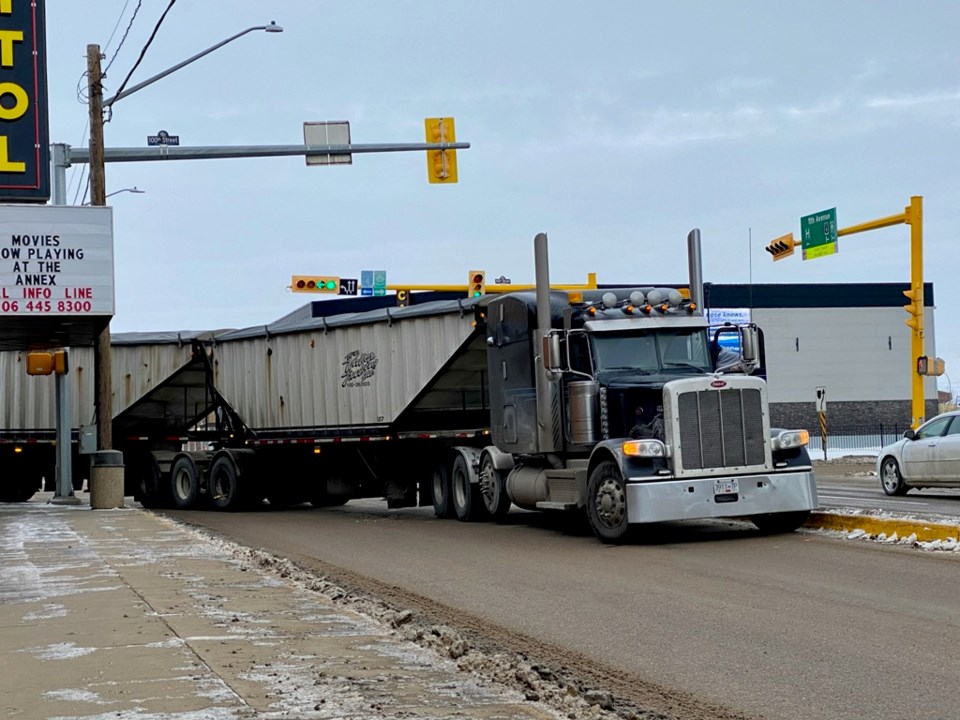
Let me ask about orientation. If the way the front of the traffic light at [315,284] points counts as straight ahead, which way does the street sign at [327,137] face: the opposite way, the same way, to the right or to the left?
the opposite way

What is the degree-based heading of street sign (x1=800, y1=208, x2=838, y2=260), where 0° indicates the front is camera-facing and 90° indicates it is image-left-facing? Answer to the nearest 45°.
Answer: approximately 45°

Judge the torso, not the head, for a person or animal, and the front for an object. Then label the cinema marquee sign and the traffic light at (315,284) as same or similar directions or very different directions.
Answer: same or similar directions

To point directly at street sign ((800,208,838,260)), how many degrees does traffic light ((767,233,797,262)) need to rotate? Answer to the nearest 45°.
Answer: approximately 90° to its left

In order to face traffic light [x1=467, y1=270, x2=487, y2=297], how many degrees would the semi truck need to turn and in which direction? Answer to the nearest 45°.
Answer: approximately 135° to its left

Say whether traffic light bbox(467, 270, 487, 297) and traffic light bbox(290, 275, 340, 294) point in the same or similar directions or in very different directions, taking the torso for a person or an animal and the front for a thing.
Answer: same or similar directions

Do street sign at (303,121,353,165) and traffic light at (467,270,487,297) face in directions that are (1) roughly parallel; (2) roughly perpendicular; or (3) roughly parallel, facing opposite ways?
roughly parallel, facing opposite ways

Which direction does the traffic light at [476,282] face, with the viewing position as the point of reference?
facing the viewer

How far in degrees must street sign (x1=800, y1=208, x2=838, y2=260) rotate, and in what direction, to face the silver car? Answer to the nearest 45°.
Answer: approximately 45° to its left

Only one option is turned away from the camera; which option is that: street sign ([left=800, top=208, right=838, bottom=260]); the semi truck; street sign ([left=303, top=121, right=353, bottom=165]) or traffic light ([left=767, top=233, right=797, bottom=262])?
street sign ([left=303, top=121, right=353, bottom=165])

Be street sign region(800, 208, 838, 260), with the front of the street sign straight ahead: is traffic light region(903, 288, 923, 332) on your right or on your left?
on your left

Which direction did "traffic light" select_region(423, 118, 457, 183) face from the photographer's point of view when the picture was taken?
facing away from the viewer

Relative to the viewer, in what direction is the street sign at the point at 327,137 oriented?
away from the camera

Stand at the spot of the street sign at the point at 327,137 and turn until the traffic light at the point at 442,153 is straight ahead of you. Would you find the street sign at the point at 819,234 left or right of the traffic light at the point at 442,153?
left

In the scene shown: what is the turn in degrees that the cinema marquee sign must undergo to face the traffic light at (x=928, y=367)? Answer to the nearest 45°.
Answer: approximately 90° to its left

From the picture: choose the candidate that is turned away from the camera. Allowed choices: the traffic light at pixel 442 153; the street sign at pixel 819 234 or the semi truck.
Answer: the traffic light
